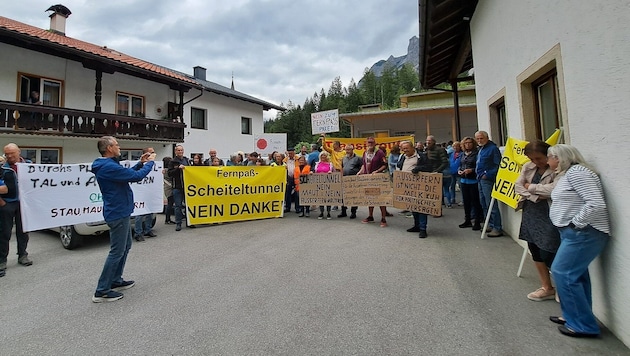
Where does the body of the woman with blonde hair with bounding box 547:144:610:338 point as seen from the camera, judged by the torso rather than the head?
to the viewer's left

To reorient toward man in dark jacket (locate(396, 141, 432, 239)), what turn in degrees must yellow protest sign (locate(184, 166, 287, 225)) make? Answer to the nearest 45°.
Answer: approximately 45° to its left

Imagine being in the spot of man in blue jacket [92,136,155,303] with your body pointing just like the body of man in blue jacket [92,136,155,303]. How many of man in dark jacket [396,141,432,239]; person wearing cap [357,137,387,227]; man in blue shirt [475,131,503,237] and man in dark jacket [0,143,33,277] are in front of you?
3

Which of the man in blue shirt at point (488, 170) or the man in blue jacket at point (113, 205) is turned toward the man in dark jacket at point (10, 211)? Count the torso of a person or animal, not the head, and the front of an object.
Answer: the man in blue shirt at point (488, 170)

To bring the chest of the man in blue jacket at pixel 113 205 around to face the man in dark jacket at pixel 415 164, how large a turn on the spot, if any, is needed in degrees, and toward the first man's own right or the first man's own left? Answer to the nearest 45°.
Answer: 0° — they already face them

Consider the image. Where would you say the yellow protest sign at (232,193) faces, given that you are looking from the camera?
facing the viewer

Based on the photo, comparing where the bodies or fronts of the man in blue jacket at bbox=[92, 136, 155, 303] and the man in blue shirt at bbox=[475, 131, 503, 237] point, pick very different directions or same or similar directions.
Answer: very different directions

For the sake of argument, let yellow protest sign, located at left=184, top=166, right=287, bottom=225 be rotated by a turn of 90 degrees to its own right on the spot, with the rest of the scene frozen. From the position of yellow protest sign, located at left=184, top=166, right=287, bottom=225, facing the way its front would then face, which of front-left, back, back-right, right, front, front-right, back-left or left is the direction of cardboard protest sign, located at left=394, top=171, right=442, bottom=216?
back-left

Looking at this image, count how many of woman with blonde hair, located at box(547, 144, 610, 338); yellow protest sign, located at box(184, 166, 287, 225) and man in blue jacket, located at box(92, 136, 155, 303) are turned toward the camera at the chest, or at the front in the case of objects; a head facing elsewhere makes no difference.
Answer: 1

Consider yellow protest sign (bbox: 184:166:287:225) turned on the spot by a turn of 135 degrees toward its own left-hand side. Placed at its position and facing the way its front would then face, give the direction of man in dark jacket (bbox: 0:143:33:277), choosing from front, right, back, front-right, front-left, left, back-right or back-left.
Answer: back

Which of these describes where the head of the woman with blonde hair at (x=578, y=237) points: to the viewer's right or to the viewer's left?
to the viewer's left

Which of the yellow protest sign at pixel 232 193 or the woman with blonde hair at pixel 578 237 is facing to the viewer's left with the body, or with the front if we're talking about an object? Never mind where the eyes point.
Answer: the woman with blonde hair

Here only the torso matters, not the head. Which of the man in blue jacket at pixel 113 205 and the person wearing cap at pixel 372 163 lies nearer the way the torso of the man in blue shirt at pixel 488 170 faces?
the man in blue jacket

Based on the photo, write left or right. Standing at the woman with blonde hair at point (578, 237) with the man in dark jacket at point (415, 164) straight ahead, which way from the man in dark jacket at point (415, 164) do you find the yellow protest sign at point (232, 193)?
left

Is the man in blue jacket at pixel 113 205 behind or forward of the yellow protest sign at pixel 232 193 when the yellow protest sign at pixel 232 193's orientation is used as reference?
forward
